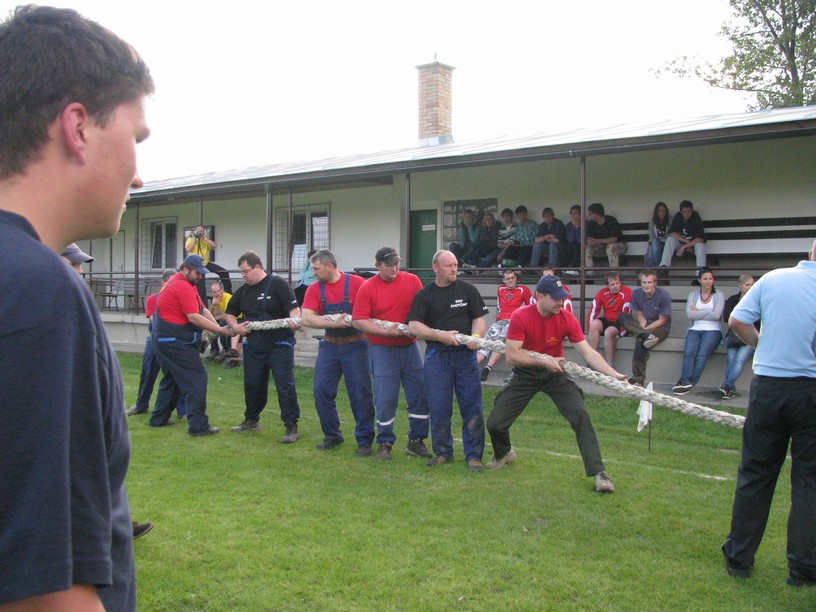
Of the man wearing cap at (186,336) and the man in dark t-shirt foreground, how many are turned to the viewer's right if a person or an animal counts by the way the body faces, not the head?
2

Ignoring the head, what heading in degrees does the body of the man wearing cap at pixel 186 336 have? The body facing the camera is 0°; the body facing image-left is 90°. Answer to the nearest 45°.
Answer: approximately 270°

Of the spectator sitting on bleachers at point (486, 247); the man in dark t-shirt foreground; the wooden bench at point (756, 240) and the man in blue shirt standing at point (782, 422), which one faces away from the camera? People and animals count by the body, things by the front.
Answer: the man in blue shirt standing

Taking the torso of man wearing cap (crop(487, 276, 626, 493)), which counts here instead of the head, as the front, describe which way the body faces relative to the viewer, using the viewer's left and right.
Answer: facing the viewer and to the right of the viewer

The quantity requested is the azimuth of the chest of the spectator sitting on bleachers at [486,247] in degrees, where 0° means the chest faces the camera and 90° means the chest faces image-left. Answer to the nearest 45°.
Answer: approximately 45°

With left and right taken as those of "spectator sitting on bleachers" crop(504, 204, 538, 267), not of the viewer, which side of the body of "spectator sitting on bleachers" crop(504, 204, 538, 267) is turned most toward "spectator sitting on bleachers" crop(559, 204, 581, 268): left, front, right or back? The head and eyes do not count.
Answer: left

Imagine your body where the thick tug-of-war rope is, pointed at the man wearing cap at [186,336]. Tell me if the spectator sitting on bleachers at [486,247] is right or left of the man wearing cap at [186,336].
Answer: right

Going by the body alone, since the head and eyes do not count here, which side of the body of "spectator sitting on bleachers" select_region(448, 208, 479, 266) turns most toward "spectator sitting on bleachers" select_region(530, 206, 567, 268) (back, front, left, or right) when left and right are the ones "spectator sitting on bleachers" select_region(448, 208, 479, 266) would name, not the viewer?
left

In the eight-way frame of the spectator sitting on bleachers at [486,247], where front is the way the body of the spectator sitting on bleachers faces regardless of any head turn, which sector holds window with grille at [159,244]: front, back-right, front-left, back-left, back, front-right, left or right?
right

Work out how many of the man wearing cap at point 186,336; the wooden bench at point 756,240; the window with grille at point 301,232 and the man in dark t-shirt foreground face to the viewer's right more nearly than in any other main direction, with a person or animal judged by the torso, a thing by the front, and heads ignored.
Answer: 2

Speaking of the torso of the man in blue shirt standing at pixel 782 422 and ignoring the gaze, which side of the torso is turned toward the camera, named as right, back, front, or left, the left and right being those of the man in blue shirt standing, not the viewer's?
back
